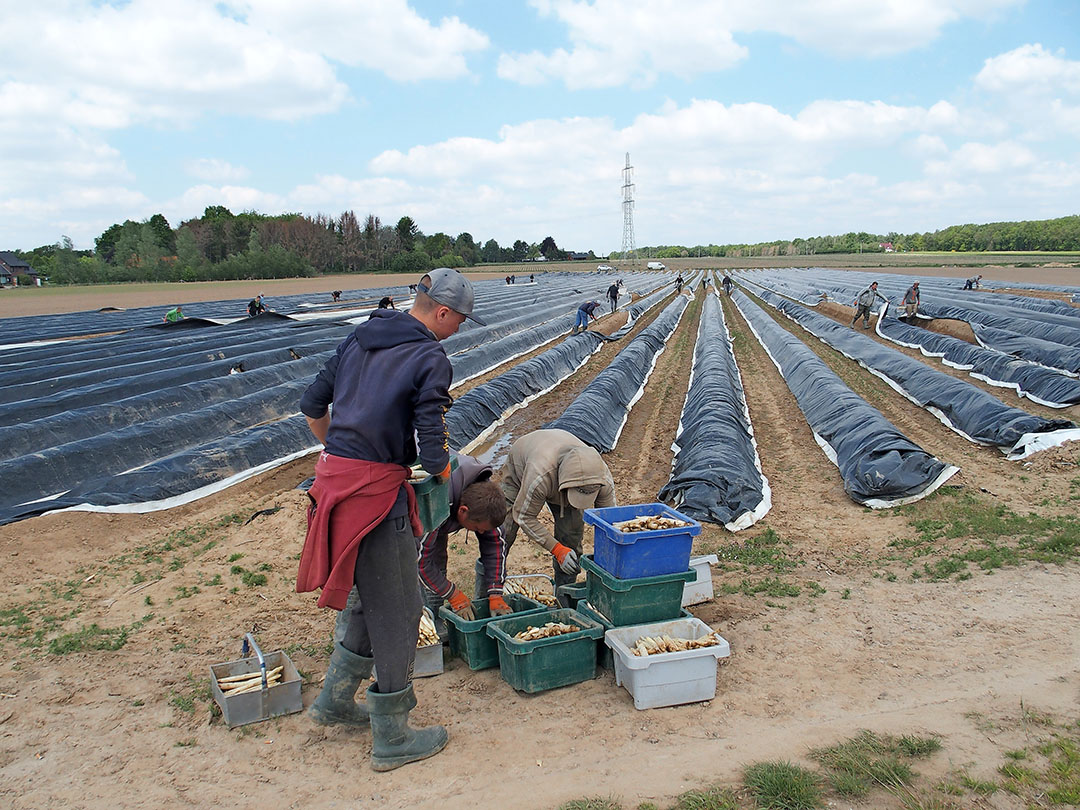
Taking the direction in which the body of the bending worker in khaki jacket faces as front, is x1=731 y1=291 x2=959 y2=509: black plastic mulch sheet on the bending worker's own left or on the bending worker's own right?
on the bending worker's own left

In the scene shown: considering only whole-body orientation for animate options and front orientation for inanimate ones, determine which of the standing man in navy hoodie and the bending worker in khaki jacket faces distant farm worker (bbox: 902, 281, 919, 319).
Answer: the standing man in navy hoodie

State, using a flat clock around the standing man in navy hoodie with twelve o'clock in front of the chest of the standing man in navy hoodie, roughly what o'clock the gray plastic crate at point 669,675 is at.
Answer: The gray plastic crate is roughly at 1 o'clock from the standing man in navy hoodie.

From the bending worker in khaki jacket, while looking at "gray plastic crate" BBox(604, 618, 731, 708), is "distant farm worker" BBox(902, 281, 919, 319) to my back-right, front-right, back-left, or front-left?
back-left

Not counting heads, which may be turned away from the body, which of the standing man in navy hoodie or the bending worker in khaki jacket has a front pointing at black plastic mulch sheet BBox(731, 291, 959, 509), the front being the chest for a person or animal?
the standing man in navy hoodie

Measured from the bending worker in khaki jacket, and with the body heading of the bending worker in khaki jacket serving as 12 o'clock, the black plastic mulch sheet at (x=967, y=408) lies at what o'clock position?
The black plastic mulch sheet is roughly at 9 o'clock from the bending worker in khaki jacket.

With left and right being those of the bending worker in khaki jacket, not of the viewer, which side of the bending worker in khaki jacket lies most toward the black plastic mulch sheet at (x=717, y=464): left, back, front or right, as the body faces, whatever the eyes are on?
left

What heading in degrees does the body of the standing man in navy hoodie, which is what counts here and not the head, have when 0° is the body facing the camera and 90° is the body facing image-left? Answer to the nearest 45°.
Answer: approximately 225°

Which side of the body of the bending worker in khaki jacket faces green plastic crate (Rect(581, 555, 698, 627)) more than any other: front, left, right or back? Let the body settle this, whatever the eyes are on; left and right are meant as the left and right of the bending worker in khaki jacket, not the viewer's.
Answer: front

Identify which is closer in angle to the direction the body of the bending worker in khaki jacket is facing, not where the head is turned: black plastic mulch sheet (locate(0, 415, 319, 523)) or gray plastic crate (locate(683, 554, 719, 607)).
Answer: the gray plastic crate

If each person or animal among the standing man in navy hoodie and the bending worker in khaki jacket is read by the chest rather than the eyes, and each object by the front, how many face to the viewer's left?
0

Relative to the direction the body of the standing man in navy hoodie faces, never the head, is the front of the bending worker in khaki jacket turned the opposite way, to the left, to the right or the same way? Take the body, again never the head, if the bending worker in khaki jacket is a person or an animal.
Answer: to the right
